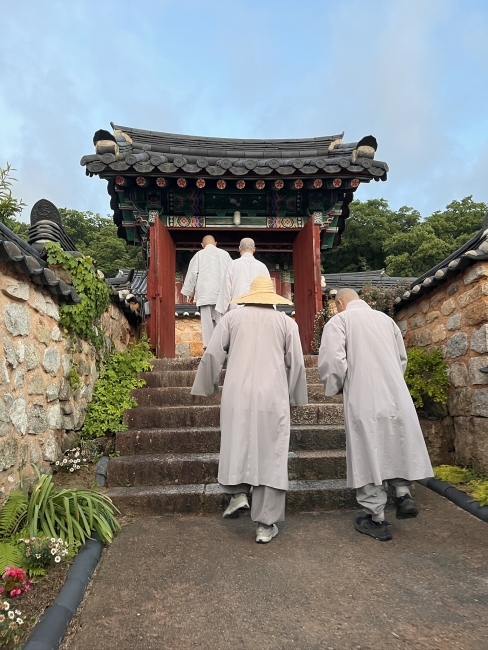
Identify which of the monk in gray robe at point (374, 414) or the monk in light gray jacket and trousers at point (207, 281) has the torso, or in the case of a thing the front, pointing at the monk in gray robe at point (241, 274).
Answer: the monk in gray robe at point (374, 414)

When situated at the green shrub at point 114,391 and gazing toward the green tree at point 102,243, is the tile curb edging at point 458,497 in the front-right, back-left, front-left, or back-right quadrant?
back-right

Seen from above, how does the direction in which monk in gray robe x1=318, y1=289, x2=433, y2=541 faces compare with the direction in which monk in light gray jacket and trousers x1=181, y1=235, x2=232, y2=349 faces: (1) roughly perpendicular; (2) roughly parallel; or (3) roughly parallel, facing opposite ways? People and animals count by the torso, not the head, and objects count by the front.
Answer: roughly parallel

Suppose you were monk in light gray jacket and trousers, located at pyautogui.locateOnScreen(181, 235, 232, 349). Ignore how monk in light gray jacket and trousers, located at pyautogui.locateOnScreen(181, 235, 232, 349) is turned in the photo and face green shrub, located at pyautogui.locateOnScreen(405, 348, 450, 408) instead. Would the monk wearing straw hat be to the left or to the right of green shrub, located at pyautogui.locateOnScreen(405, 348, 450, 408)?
right

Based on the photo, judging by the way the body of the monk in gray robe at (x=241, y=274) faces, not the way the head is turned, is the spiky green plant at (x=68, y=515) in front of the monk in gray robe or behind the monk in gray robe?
behind

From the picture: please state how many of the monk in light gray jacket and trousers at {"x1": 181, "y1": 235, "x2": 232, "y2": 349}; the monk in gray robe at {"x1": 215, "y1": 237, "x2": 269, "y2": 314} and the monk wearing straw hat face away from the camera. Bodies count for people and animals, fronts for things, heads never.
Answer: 3

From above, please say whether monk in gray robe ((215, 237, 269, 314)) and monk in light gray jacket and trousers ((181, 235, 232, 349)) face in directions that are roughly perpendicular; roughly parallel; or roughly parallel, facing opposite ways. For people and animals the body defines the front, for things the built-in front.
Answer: roughly parallel

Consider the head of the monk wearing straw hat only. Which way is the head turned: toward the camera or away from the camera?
away from the camera

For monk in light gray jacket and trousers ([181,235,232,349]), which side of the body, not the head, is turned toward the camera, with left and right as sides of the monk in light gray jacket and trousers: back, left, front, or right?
back

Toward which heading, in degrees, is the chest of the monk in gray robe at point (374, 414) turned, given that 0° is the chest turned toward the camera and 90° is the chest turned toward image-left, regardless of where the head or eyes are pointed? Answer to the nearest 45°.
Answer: approximately 135°

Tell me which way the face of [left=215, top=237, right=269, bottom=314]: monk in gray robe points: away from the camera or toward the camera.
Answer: away from the camera

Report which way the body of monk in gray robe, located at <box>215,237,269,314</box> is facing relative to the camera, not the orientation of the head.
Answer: away from the camera

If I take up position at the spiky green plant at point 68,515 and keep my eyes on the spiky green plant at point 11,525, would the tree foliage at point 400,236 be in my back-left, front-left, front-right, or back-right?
back-right

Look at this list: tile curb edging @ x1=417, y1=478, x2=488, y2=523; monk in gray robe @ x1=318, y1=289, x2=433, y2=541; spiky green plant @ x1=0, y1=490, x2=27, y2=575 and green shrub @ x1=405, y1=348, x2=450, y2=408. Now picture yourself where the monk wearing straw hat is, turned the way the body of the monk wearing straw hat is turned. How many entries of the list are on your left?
1

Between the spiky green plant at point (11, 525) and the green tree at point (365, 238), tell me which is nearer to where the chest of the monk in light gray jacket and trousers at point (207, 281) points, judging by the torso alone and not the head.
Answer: the green tree

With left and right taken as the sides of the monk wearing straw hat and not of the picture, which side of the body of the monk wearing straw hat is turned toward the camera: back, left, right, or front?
back

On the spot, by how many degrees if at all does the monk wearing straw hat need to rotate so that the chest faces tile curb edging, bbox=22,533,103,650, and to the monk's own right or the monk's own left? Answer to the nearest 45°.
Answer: approximately 135° to the monk's own left
